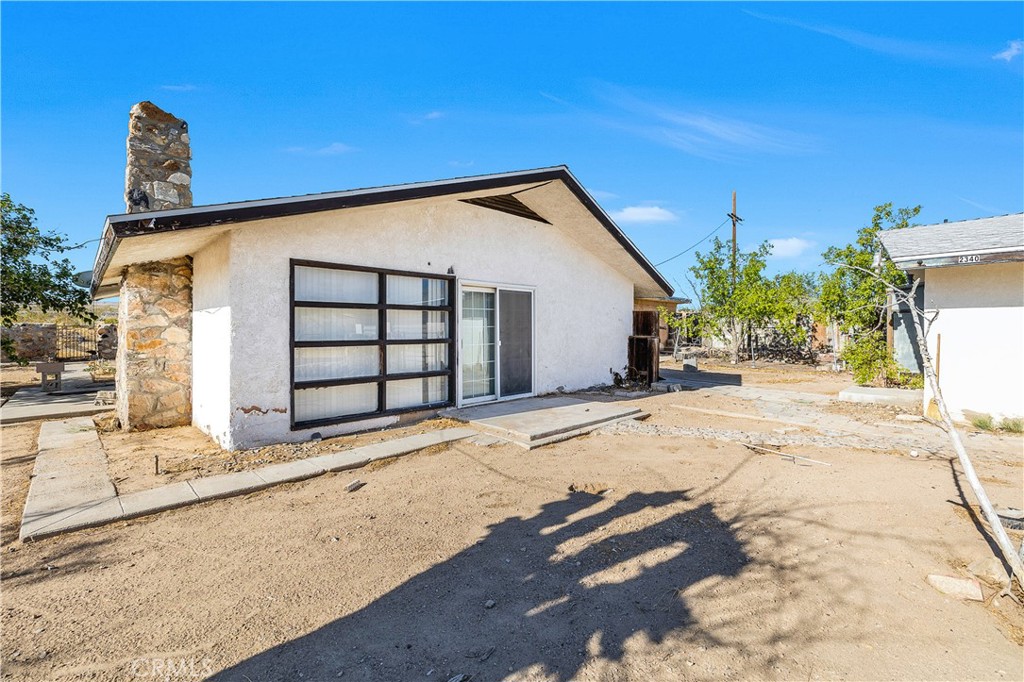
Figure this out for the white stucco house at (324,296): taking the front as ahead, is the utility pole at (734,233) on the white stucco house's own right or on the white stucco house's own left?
on the white stucco house's own left

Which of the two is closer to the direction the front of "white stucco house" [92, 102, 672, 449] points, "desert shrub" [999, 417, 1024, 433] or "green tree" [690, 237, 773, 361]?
the desert shrub

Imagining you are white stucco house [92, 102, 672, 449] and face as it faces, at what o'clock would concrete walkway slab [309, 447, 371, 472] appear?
The concrete walkway slab is roughly at 1 o'clock from the white stucco house.

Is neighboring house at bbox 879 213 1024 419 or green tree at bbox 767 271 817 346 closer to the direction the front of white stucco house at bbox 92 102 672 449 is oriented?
the neighboring house

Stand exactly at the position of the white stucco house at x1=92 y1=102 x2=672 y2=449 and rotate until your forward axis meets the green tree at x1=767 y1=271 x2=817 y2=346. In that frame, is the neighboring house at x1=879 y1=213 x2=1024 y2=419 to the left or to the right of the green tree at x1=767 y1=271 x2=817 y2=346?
right

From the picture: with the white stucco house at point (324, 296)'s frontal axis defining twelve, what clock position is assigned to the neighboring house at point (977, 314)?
The neighboring house is roughly at 11 o'clock from the white stucco house.

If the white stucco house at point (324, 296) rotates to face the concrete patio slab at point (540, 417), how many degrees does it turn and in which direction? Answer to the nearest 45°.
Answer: approximately 45° to its left

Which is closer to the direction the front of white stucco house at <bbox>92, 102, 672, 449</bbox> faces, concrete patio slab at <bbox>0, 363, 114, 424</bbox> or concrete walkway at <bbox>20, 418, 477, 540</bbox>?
the concrete walkway
